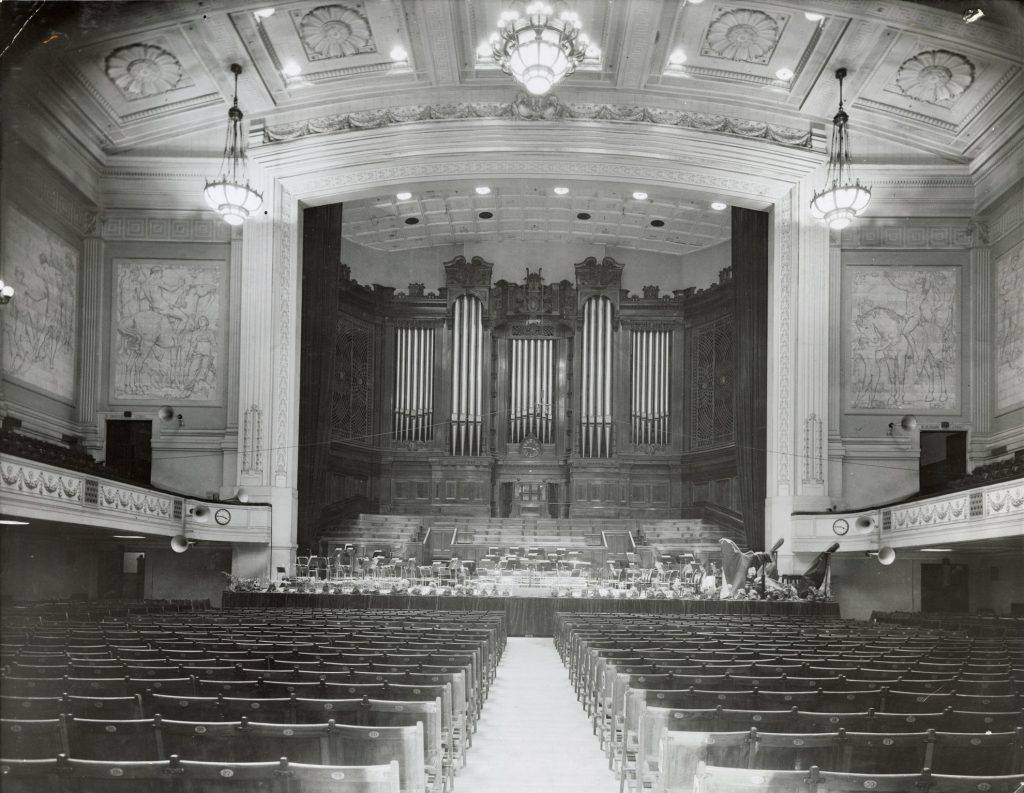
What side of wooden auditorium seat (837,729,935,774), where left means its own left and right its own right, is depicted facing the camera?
back

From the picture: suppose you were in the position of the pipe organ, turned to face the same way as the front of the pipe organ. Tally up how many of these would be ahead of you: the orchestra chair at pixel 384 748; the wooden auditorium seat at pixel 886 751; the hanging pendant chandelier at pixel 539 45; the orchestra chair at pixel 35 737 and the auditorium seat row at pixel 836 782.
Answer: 5

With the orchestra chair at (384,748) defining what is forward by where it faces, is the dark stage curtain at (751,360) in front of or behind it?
in front

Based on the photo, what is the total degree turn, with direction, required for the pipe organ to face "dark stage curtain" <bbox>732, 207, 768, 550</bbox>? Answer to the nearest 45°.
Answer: approximately 45° to its left

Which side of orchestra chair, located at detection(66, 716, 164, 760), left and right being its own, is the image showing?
back

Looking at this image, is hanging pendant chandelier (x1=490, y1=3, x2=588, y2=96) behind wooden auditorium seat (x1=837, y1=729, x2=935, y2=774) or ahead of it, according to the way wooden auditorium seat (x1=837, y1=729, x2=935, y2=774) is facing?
ahead

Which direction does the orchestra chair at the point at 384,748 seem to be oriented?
away from the camera

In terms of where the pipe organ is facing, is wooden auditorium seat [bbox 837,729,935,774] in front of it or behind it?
in front

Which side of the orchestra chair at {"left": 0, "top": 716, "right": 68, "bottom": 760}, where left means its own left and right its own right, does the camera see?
back

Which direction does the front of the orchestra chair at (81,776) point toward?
away from the camera

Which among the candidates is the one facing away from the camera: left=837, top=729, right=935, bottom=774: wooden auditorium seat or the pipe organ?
the wooden auditorium seat

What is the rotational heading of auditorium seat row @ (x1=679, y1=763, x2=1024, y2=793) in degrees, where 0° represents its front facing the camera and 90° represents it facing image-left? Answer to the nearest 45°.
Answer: approximately 180°
